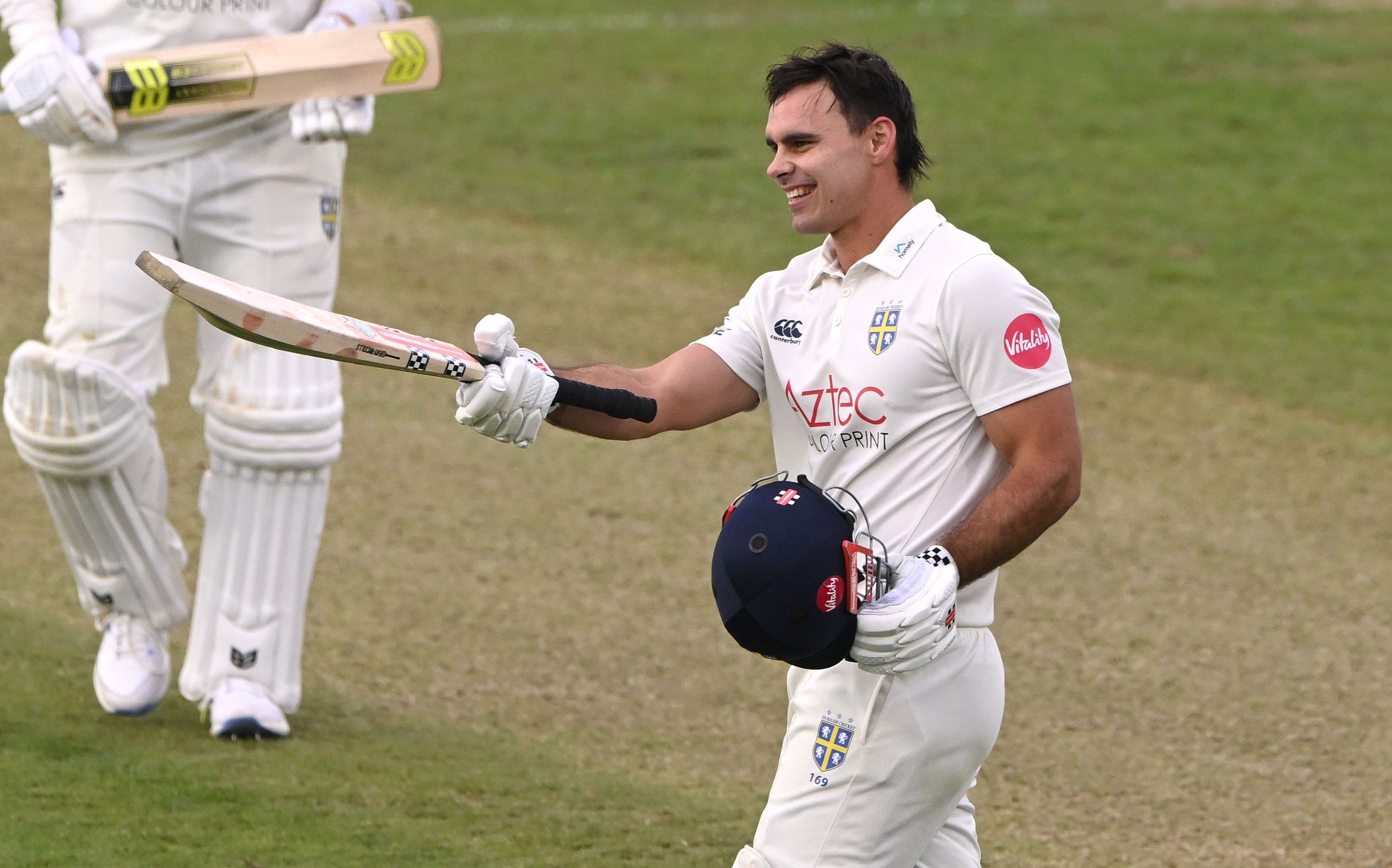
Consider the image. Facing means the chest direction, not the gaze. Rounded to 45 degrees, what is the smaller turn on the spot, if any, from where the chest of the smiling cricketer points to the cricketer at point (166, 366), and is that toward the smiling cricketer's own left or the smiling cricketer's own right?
approximately 90° to the smiling cricketer's own right

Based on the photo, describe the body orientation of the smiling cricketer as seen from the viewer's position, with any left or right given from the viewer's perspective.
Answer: facing the viewer and to the left of the viewer

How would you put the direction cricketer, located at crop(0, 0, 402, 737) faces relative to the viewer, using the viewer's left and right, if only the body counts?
facing the viewer

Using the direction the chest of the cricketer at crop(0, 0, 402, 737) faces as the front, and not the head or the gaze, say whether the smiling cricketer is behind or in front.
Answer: in front
